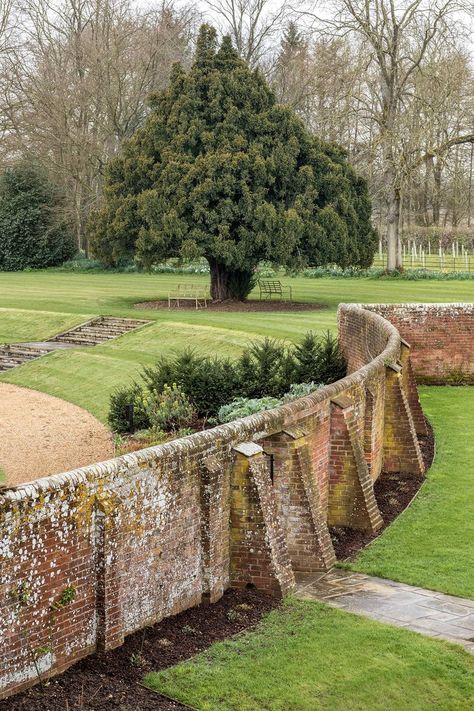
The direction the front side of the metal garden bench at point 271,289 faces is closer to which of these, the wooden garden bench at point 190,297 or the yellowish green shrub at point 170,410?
the yellowish green shrub

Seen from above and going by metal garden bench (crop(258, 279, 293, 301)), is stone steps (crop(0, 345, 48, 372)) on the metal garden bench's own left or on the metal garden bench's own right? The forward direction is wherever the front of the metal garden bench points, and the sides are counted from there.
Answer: on the metal garden bench's own right

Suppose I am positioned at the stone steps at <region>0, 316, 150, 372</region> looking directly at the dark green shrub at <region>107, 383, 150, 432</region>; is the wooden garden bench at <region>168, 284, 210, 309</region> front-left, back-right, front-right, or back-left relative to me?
back-left

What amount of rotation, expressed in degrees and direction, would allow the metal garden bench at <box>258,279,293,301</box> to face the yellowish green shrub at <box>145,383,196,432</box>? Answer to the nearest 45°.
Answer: approximately 45° to its right

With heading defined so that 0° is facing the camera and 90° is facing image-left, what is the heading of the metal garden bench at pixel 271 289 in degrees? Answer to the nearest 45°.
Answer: approximately 315°

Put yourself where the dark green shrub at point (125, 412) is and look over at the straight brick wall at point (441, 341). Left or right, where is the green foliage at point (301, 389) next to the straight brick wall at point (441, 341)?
right

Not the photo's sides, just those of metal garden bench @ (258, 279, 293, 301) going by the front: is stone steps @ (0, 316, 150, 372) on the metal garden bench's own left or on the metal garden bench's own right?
on the metal garden bench's own right
